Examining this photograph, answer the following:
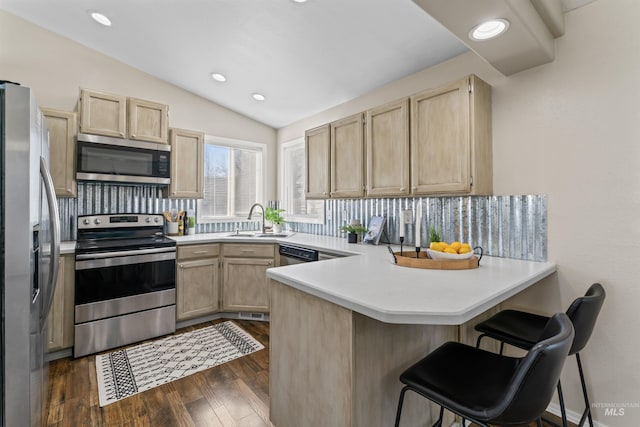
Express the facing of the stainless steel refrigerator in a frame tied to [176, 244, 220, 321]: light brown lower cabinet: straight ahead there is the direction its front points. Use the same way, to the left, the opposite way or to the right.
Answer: to the left

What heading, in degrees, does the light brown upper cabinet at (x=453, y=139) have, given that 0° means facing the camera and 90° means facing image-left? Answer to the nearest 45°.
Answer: approximately 45°

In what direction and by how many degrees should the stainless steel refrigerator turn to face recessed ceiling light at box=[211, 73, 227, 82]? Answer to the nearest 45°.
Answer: approximately 45° to its left

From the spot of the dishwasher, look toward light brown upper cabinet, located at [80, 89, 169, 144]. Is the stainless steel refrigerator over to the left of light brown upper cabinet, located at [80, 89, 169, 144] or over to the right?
left

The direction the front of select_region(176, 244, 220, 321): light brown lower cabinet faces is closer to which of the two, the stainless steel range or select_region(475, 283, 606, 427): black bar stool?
the black bar stool

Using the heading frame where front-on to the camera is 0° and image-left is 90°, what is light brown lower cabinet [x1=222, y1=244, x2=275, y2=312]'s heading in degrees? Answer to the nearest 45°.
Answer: approximately 0°

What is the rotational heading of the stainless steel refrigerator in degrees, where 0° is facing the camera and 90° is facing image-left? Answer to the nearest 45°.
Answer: approximately 270°

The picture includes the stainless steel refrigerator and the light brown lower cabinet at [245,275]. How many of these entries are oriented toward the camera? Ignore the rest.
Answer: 1
